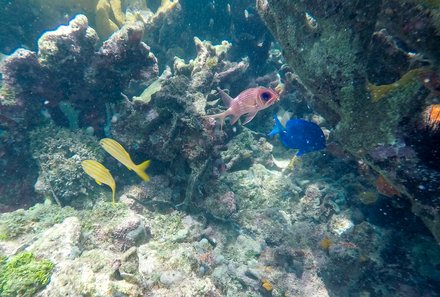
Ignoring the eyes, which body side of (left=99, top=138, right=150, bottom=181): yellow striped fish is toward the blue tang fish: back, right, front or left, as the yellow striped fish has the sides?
back

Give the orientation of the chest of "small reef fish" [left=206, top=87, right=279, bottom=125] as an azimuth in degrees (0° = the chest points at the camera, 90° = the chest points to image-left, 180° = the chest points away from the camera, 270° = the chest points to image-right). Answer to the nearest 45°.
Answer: approximately 270°

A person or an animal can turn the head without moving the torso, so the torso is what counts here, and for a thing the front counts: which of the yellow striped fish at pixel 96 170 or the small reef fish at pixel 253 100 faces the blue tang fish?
the small reef fish

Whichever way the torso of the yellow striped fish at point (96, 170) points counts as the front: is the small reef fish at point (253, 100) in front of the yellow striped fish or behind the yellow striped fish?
behind

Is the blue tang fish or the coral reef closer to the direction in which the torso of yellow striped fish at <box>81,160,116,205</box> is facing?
the coral reef

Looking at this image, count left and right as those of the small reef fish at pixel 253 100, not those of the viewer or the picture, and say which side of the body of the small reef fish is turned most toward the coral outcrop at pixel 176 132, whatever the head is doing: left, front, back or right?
back

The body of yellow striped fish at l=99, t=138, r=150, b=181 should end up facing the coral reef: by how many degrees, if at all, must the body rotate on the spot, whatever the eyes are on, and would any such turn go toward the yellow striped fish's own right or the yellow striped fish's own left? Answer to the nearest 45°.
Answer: approximately 45° to the yellow striped fish's own right

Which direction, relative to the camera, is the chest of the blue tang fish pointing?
to the viewer's right

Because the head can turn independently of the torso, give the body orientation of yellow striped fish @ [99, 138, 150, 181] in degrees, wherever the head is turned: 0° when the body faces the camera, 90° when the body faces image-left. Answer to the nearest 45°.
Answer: approximately 90°

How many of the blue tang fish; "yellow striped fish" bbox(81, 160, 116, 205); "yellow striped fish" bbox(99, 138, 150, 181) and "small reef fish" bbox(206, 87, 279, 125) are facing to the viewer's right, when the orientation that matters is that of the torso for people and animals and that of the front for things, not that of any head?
2

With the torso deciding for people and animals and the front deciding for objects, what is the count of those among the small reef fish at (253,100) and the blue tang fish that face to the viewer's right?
2

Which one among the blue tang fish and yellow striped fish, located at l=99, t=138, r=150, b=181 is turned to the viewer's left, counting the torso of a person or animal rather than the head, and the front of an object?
the yellow striped fish

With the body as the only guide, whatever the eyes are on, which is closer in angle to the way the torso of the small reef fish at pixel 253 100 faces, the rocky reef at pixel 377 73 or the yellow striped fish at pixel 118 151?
the rocky reef

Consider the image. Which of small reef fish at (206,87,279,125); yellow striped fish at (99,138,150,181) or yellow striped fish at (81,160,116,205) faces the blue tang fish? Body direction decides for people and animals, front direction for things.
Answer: the small reef fish

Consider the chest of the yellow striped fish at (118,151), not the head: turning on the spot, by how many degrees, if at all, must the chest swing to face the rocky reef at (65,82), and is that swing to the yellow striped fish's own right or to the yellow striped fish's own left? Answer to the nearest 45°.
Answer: approximately 45° to the yellow striped fish's own right
